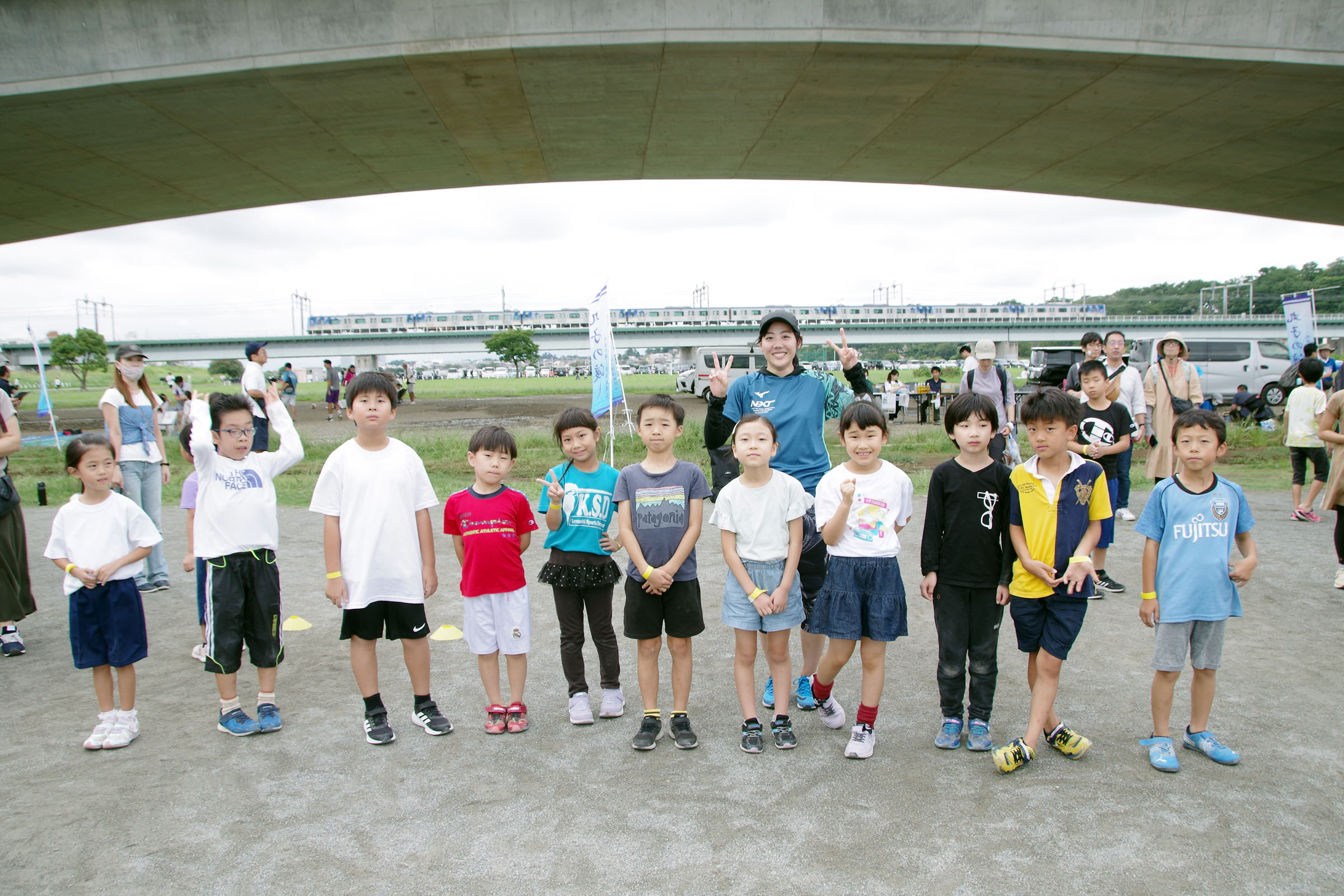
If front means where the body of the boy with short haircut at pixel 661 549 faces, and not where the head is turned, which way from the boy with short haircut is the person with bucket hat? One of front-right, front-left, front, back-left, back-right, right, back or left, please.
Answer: back-left

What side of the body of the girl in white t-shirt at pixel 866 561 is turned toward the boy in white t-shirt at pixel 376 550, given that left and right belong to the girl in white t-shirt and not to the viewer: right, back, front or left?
right

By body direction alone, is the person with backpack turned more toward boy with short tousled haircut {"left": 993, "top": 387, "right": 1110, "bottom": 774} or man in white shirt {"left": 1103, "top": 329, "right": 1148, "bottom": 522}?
the boy with short tousled haircut

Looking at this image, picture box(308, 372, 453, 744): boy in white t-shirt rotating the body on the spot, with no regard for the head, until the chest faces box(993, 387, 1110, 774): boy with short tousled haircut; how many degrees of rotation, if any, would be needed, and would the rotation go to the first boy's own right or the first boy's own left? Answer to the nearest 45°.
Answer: approximately 45° to the first boy's own left

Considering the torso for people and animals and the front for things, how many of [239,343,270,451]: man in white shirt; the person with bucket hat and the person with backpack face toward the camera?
2

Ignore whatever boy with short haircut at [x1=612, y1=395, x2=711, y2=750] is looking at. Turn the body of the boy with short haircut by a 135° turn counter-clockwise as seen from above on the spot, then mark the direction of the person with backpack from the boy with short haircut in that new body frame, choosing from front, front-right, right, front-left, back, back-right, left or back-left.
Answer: front

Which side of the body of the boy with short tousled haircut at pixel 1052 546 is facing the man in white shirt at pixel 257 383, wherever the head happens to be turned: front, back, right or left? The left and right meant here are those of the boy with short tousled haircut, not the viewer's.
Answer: right

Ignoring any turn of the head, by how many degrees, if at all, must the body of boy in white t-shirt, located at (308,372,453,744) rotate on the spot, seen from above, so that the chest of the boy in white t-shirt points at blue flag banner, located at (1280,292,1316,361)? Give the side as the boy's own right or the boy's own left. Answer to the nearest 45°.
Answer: approximately 90° to the boy's own left
